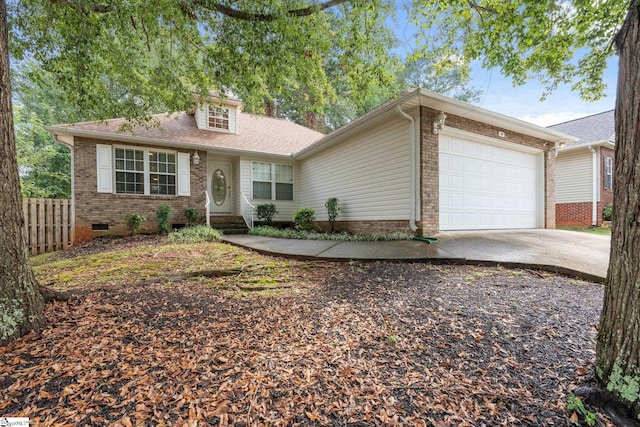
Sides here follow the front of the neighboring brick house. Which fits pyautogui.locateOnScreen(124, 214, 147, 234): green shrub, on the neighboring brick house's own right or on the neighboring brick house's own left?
on the neighboring brick house's own right

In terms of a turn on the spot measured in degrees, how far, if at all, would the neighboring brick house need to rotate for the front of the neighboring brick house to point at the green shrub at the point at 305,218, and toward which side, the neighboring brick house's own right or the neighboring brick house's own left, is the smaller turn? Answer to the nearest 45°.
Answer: approximately 90° to the neighboring brick house's own right

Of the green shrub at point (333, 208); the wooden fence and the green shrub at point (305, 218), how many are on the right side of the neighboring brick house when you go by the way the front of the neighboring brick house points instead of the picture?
3

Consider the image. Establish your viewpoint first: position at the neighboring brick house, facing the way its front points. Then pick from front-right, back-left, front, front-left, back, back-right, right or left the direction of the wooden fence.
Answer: right

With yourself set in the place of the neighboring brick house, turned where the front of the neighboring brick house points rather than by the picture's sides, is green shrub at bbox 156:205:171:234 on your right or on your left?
on your right

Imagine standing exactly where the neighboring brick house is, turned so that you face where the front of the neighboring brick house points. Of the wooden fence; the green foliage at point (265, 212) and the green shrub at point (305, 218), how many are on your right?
3

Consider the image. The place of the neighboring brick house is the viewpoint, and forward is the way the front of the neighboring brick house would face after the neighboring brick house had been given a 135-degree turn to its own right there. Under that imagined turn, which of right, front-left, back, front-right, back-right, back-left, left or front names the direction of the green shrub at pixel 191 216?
front-left

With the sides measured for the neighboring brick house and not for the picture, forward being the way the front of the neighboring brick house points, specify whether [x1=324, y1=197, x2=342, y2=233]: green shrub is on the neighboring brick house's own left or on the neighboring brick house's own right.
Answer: on the neighboring brick house's own right

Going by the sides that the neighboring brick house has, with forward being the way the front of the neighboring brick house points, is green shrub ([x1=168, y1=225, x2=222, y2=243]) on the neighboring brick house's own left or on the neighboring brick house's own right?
on the neighboring brick house's own right

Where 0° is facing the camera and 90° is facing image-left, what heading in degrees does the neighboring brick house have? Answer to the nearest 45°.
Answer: approximately 315°

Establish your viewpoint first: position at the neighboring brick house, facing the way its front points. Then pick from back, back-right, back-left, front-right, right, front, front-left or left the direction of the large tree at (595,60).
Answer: front-right
